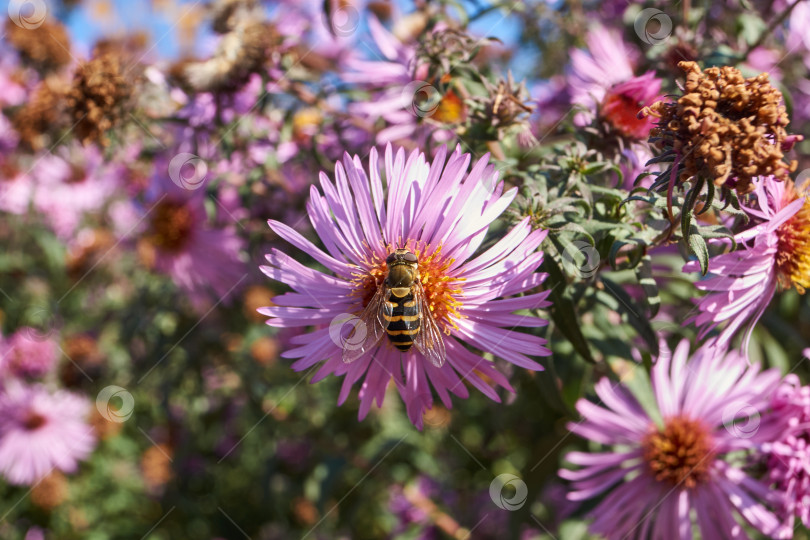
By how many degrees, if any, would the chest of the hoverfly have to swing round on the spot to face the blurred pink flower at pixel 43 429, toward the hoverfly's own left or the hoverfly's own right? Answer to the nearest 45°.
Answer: approximately 45° to the hoverfly's own left

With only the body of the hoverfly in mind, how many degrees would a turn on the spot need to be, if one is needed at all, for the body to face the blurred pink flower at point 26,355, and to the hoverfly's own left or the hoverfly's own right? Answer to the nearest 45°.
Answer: approximately 45° to the hoverfly's own left

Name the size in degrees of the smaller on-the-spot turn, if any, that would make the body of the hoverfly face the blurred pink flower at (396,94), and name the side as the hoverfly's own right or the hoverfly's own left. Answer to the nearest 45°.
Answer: approximately 45° to the hoverfly's own left

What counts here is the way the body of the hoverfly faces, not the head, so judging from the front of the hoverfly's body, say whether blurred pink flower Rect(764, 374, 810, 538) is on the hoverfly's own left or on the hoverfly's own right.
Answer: on the hoverfly's own right

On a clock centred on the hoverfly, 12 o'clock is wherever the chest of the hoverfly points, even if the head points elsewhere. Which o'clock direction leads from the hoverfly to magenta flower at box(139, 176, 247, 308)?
The magenta flower is roughly at 11 o'clock from the hoverfly.

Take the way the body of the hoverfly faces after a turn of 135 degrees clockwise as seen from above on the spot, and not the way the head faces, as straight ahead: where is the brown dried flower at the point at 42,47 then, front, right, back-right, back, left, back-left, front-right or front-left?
back

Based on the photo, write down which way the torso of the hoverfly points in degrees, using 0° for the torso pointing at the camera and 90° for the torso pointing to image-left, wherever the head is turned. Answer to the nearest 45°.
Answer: approximately 180°

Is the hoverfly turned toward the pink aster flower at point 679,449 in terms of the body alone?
no

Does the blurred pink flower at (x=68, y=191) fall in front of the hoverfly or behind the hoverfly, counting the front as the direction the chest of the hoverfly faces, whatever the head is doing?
in front

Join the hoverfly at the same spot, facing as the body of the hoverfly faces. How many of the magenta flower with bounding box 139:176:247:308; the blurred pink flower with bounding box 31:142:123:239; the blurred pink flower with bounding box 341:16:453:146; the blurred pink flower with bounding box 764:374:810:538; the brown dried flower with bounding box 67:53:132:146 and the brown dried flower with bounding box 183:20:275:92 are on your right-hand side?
1

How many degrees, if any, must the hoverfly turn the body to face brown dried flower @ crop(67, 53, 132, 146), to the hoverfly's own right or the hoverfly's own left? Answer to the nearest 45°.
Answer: approximately 45° to the hoverfly's own left
